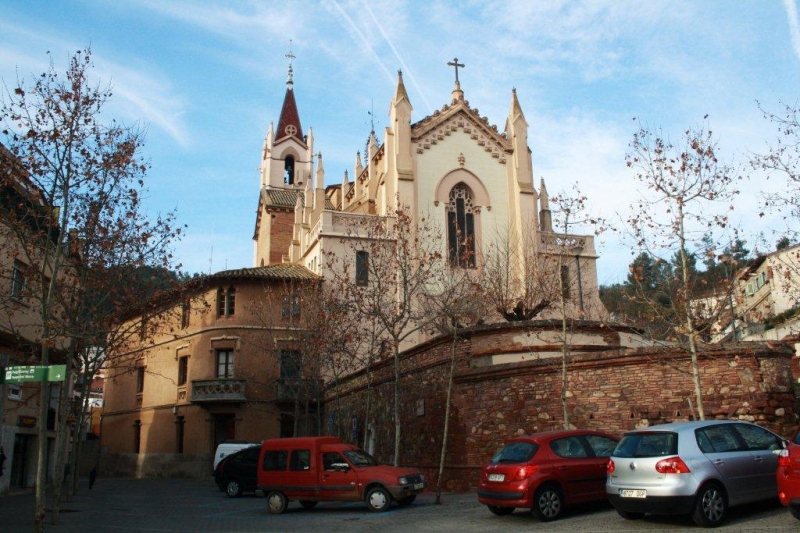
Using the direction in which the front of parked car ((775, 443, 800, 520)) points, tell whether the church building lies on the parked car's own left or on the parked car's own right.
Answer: on the parked car's own left

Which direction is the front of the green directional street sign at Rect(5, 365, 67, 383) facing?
toward the camera

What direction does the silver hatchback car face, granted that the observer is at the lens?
facing away from the viewer and to the right of the viewer

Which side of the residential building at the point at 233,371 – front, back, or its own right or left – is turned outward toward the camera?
front

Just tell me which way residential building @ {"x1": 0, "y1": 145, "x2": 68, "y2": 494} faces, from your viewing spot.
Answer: facing the viewer and to the right of the viewer

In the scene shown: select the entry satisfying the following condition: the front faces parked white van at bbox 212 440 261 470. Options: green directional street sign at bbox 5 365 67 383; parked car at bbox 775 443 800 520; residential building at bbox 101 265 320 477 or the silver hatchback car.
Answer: the residential building

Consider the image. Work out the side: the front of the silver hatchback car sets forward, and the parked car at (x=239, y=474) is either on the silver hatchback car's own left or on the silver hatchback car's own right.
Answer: on the silver hatchback car's own left

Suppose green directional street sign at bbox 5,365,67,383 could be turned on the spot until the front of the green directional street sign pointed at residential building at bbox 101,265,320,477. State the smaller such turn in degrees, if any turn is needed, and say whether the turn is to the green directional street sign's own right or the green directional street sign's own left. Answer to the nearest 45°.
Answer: approximately 180°

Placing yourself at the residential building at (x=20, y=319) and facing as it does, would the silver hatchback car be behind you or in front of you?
in front

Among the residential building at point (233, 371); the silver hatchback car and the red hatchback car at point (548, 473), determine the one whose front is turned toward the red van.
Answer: the residential building

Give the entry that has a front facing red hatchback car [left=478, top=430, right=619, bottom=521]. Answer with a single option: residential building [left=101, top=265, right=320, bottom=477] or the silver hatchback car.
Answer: the residential building

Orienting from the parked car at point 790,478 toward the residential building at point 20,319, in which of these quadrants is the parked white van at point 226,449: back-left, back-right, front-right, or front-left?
front-right

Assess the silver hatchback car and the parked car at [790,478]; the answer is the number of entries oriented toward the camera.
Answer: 0

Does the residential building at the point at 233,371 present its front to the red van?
yes
